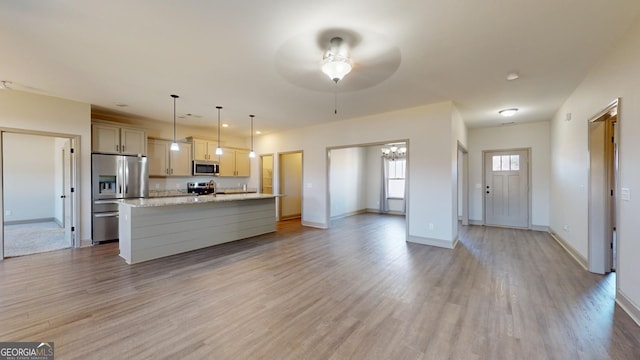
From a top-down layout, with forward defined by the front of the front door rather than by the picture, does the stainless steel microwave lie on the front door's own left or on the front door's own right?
on the front door's own right

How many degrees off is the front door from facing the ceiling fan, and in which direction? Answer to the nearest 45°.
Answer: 0° — it already faces it

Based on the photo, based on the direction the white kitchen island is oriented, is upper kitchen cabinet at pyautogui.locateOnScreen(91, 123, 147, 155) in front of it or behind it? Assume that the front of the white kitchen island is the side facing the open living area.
behind

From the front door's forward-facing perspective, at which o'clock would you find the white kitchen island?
The white kitchen island is roughly at 1 o'clock from the front door.

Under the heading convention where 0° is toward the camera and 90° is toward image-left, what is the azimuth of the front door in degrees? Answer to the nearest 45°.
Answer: approximately 0°

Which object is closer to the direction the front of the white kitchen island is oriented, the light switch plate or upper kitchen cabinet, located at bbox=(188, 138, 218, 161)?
the light switch plate

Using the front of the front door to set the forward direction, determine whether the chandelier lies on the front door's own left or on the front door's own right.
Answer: on the front door's own right

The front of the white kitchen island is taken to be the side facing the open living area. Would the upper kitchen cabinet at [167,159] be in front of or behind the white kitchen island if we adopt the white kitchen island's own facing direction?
behind

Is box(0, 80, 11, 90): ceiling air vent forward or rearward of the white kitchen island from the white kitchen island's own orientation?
rearward

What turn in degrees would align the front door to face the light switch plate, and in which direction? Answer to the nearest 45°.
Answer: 0° — it already faces it
